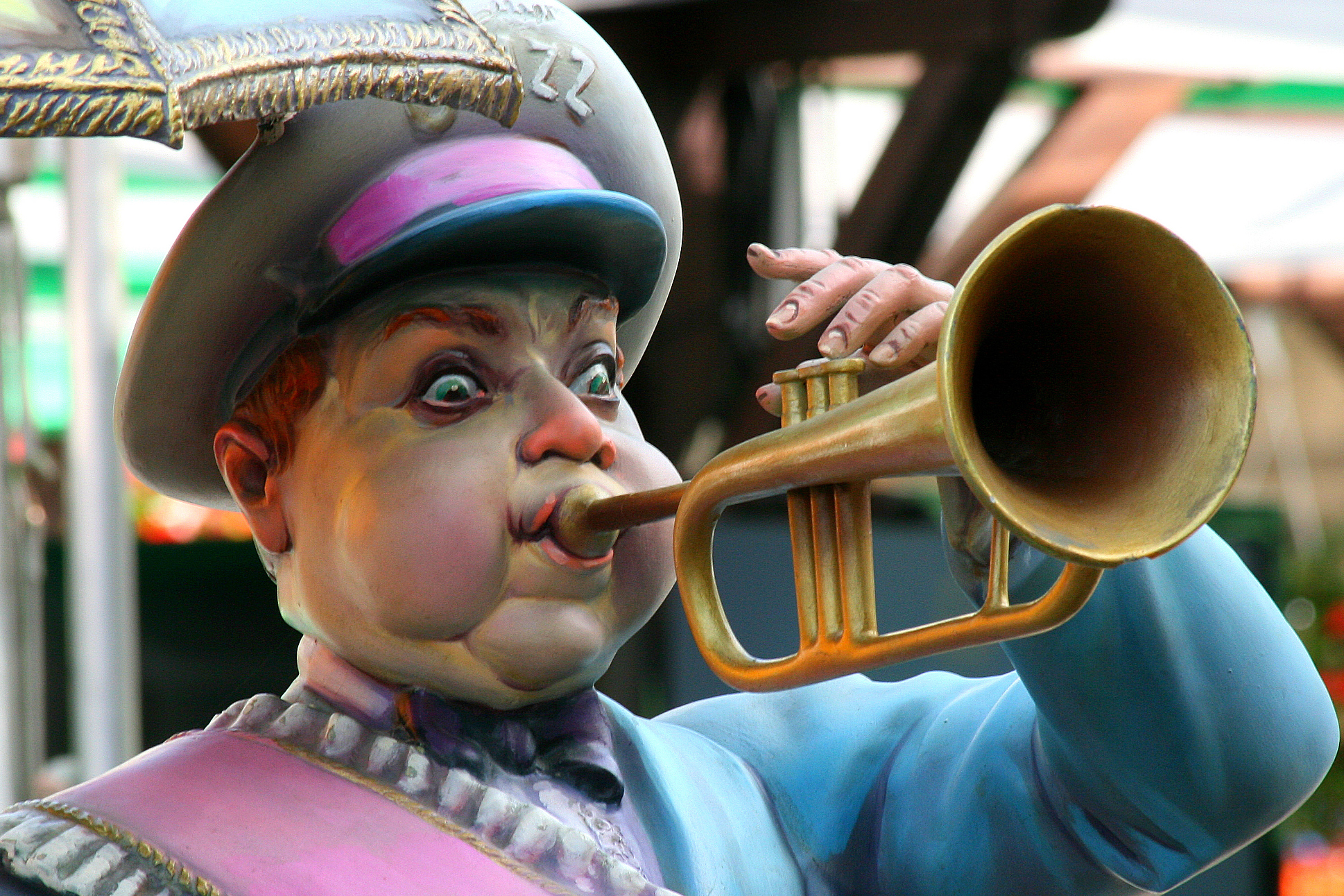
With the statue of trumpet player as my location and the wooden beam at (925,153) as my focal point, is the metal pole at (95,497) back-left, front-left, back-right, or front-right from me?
front-left

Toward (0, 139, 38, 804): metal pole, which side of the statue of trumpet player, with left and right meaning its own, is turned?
back

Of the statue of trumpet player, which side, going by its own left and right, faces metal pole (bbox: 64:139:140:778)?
back

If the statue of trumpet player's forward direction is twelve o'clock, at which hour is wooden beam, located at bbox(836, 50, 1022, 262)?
The wooden beam is roughly at 8 o'clock from the statue of trumpet player.

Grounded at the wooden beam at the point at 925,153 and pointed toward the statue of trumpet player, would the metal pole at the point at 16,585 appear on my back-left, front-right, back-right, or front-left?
front-right

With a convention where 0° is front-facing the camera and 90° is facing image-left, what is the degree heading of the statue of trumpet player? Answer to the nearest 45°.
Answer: approximately 315°
